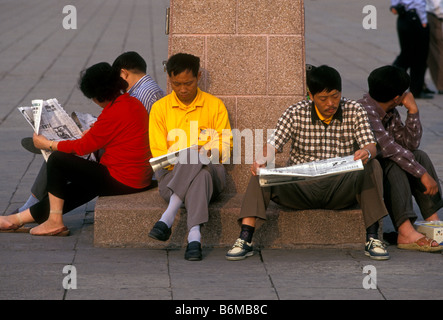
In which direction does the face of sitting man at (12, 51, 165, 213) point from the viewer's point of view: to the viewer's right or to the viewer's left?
to the viewer's left

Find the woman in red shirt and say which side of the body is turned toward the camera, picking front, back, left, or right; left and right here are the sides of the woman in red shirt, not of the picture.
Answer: left

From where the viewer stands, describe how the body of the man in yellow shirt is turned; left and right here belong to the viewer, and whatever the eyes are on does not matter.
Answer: facing the viewer

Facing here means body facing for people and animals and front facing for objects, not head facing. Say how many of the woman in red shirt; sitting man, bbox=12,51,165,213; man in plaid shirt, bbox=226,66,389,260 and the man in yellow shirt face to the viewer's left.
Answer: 2

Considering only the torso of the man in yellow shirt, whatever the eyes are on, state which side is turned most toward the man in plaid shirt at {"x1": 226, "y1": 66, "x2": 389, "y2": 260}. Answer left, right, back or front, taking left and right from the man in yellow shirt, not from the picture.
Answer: left

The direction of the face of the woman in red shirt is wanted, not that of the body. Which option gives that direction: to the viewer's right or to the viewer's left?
to the viewer's left

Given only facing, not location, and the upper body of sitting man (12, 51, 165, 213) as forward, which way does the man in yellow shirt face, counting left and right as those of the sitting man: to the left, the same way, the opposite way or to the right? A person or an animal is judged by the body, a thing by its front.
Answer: to the left

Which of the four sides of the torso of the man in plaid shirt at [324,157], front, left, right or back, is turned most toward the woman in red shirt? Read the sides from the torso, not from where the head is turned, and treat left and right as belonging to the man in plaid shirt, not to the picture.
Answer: right

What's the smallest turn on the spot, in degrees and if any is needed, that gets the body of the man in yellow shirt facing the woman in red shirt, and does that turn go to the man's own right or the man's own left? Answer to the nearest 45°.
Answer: approximately 90° to the man's own right

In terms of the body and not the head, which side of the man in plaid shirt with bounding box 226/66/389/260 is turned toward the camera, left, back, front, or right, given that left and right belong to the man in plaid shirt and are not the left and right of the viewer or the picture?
front

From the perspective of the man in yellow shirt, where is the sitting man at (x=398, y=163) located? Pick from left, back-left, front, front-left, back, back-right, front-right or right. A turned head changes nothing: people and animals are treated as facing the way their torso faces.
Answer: left

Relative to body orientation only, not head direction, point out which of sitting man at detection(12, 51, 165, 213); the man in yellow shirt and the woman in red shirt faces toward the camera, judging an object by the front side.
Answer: the man in yellow shirt
